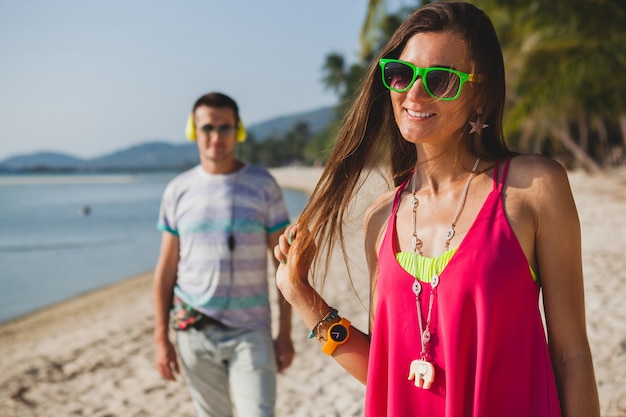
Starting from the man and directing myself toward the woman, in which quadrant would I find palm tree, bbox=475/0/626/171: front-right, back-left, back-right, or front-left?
back-left

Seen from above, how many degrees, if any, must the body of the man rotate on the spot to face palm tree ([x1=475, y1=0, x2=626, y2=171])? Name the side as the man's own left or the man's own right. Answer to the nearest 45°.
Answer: approximately 135° to the man's own left

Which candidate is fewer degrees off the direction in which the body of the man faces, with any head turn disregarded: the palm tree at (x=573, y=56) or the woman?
the woman

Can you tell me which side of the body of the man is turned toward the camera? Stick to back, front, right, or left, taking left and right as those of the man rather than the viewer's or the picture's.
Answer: front

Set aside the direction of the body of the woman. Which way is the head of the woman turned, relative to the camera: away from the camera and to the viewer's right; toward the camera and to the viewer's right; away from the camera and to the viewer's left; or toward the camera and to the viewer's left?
toward the camera and to the viewer's left

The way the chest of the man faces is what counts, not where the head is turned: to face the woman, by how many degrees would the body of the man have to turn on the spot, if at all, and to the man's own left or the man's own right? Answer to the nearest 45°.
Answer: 0° — they already face them
